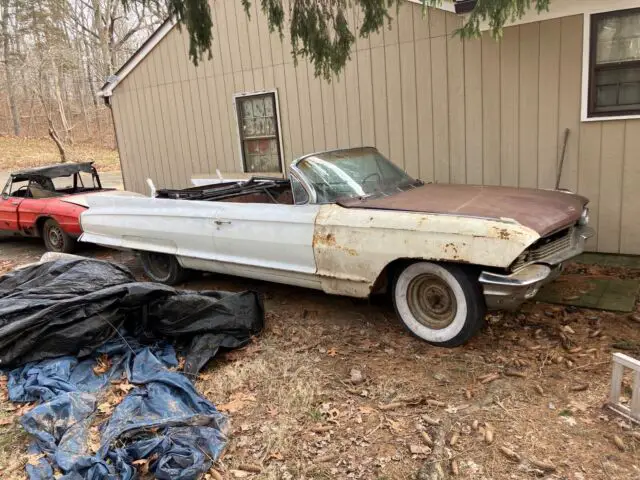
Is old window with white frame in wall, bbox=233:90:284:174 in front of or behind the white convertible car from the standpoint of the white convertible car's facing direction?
behind

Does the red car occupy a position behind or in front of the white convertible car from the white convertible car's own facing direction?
behind

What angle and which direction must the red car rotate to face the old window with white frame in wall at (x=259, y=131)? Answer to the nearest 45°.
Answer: approximately 135° to its right

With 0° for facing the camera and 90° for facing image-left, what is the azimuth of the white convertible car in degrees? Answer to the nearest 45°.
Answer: approximately 315°

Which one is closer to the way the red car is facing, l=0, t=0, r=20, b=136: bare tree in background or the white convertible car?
the bare tree in background

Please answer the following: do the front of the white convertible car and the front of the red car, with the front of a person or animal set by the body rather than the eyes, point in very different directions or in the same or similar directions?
very different directions

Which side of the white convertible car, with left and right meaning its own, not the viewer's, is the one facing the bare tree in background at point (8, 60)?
back

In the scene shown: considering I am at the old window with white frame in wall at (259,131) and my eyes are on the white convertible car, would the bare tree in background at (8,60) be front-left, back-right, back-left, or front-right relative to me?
back-right

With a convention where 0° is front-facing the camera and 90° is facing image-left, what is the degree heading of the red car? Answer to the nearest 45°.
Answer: approximately 135°

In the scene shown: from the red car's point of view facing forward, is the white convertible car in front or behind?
behind
